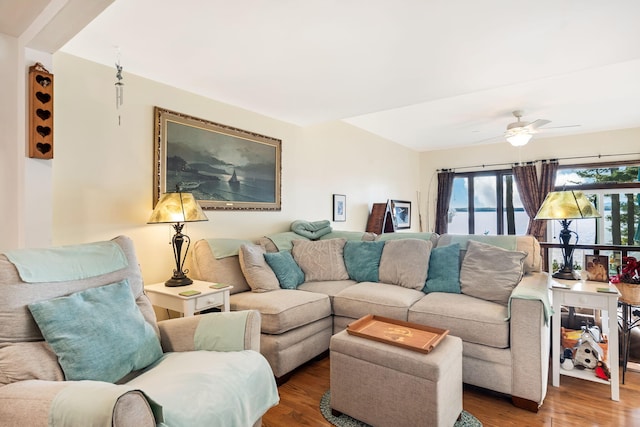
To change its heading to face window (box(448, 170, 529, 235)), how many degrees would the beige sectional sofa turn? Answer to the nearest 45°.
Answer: approximately 180°

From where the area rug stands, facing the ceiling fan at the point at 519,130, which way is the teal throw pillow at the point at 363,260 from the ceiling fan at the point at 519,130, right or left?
left

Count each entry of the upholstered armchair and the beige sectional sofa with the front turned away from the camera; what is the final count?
0

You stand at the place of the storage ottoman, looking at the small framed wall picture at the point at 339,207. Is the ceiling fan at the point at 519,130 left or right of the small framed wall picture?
right

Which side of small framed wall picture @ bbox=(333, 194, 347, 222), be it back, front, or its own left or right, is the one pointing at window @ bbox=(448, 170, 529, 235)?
left

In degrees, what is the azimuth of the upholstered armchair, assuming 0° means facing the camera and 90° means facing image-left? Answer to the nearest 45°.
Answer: approximately 315°

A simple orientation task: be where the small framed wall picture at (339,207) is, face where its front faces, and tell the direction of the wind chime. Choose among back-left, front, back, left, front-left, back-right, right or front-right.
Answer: right

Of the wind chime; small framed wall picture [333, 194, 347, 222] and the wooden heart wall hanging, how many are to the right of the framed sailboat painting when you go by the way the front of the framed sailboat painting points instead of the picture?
2

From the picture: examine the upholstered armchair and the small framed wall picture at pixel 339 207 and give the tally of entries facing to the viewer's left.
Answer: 0

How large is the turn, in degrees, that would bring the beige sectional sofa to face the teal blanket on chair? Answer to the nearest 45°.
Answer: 0° — it already faces it

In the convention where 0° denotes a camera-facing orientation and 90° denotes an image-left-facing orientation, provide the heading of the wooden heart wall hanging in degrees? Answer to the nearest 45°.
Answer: approximately 315°
